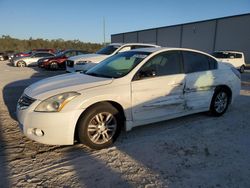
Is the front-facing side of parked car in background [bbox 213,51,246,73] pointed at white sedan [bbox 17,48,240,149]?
no

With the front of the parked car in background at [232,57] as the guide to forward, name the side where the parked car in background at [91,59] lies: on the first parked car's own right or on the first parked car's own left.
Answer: on the first parked car's own left

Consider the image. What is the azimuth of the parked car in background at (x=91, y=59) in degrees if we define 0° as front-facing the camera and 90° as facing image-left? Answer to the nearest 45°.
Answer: approximately 45°

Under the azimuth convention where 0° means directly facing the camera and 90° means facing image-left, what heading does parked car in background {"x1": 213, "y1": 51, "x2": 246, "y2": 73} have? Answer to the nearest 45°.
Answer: approximately 90°

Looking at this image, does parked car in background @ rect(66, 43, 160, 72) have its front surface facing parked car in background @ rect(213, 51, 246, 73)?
no

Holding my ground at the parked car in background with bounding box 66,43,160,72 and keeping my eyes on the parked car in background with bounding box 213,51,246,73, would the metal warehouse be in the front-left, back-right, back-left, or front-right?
front-left

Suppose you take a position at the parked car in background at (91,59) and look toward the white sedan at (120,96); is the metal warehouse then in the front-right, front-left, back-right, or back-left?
back-left

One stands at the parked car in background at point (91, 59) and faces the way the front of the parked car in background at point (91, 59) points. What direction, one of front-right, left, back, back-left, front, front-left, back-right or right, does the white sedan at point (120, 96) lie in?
front-left

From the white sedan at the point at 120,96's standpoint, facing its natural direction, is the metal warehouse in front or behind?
behind

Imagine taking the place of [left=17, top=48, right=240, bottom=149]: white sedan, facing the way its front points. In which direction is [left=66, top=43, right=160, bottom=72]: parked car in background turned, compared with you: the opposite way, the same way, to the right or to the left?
the same way

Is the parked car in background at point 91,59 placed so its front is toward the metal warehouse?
no

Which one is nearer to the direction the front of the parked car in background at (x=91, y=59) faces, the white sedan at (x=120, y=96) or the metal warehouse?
the white sedan

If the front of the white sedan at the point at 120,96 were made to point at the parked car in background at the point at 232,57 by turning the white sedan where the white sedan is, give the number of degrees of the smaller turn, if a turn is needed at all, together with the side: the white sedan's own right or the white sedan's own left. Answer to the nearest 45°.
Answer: approximately 180°

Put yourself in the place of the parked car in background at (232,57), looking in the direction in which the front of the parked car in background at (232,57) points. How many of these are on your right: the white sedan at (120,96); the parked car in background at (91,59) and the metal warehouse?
1

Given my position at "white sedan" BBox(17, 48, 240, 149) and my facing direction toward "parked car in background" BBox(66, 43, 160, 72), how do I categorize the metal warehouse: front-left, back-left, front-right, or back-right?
front-right
